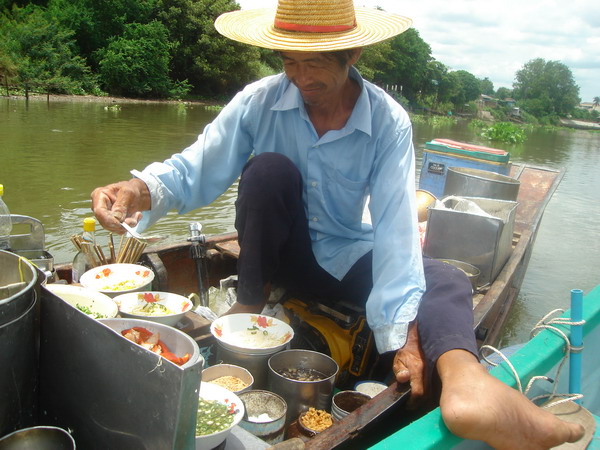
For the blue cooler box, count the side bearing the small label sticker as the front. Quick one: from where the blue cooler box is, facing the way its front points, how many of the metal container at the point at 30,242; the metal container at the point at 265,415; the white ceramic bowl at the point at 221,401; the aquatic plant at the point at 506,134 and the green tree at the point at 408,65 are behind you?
2

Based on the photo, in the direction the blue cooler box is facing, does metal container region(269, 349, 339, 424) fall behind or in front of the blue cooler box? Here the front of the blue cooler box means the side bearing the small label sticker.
in front

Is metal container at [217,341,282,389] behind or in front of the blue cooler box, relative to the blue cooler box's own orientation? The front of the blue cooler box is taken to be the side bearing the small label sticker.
in front

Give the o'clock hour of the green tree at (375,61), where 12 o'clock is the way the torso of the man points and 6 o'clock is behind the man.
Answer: The green tree is roughly at 6 o'clock from the man.

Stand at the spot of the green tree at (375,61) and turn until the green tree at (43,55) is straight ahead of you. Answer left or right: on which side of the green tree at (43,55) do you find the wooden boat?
left

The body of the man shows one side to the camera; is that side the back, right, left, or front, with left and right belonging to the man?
front

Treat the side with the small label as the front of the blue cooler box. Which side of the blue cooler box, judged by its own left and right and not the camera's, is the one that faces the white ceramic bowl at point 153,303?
front

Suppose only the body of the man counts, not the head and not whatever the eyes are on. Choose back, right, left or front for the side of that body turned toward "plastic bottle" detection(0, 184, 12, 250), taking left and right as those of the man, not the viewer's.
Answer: right

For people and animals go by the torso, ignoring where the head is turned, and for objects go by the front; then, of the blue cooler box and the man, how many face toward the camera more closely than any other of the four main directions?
2

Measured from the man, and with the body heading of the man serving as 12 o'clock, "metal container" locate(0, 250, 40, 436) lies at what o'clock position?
The metal container is roughly at 1 o'clock from the man.

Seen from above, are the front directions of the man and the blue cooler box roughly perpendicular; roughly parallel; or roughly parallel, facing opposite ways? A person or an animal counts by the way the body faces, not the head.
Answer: roughly parallel

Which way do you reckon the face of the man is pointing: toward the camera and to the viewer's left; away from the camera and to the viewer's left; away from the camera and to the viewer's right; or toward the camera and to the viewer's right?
toward the camera and to the viewer's left

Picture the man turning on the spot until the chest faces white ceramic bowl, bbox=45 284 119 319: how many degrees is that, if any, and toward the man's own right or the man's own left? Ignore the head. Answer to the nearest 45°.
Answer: approximately 45° to the man's own right

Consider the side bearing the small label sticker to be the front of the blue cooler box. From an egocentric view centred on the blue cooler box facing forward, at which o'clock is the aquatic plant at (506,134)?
The aquatic plant is roughly at 6 o'clock from the blue cooler box.
